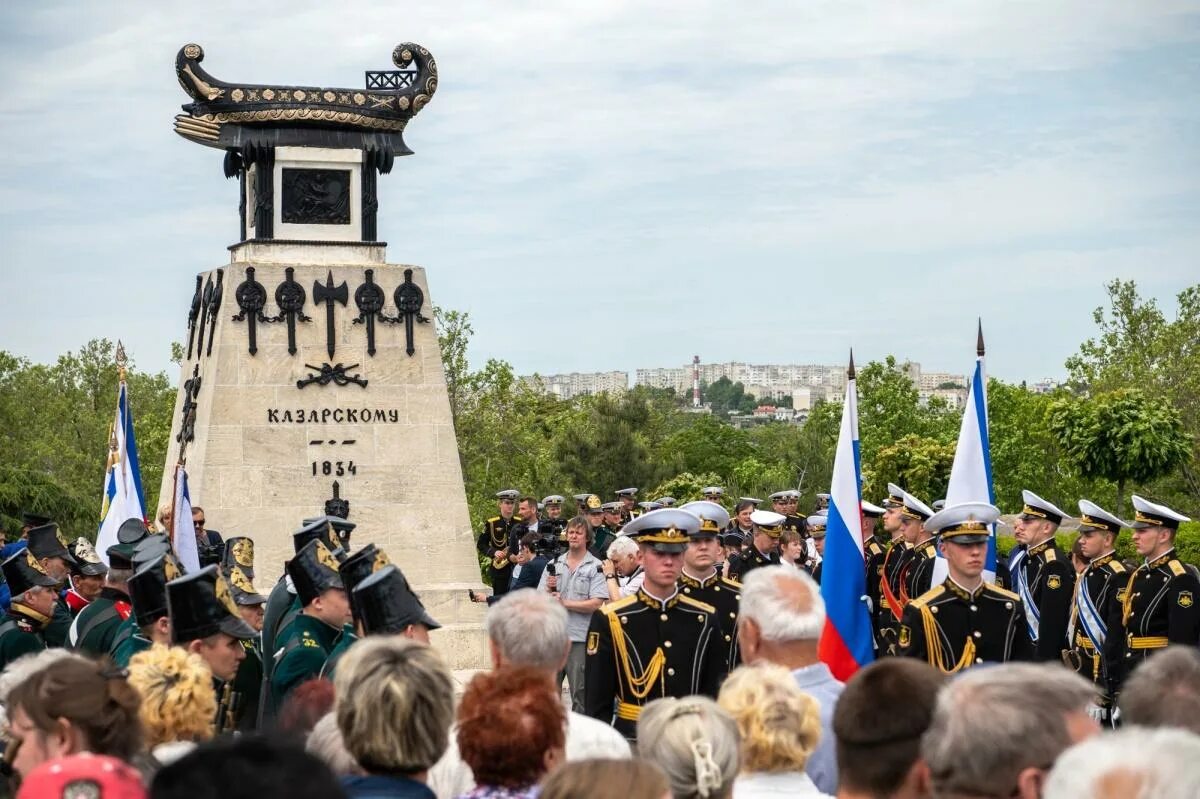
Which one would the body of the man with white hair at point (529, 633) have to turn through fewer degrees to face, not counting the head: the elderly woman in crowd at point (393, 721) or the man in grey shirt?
the man in grey shirt

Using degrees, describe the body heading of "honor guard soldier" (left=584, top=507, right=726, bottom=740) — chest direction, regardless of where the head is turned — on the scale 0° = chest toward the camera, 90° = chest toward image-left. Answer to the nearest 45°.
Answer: approximately 0°

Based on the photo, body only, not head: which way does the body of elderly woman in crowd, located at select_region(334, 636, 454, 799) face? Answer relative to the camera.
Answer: away from the camera

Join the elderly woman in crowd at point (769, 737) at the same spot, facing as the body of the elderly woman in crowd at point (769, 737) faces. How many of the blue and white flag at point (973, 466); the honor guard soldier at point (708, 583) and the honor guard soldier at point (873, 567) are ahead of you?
3

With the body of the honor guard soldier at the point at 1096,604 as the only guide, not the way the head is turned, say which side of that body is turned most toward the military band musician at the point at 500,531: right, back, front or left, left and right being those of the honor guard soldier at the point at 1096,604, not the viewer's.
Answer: right

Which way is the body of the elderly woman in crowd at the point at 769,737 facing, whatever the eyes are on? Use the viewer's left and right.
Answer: facing away from the viewer

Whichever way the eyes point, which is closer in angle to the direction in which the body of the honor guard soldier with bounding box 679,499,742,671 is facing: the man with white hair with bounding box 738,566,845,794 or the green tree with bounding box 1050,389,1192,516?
the man with white hair

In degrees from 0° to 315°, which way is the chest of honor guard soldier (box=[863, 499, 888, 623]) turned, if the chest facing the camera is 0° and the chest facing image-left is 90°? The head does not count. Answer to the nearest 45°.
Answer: approximately 90°
